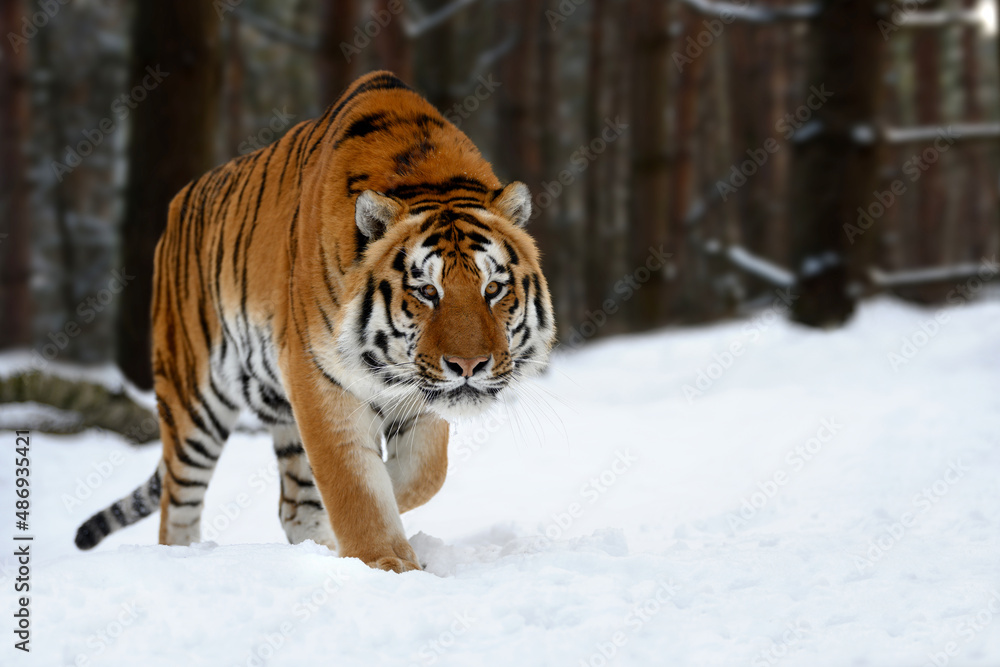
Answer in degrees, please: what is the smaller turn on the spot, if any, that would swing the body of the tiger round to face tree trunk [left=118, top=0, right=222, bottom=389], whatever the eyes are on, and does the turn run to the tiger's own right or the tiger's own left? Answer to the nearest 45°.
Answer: approximately 135° to the tiger's own left

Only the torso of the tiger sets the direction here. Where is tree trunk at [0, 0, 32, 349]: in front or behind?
behind

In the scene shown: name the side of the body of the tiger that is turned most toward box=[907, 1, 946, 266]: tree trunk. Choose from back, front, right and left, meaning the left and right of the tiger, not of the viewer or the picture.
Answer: left

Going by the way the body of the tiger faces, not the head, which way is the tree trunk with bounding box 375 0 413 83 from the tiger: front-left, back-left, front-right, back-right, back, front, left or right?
back-left

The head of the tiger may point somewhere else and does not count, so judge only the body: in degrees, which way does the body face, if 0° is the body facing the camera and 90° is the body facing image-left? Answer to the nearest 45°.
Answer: approximately 315°
